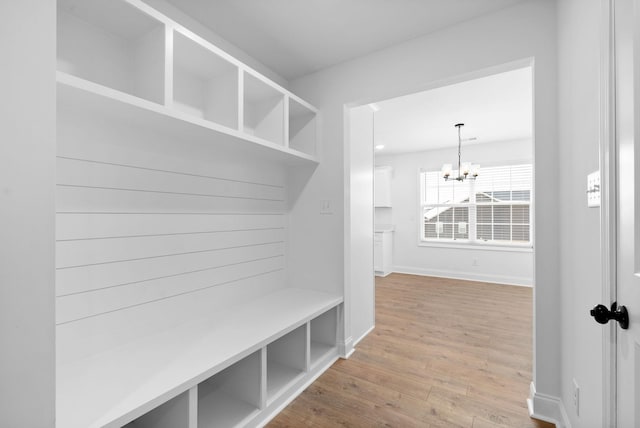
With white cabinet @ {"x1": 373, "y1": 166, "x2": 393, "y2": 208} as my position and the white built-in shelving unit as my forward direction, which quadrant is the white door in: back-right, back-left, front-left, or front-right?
front-left

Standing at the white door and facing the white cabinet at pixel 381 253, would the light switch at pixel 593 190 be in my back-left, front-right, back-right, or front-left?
front-right

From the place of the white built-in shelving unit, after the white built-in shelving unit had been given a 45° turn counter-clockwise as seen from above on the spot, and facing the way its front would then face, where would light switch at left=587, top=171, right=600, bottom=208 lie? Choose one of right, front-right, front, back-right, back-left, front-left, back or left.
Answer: front-right

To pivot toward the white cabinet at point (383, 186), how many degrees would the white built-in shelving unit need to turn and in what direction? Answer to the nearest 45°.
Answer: approximately 90° to its left

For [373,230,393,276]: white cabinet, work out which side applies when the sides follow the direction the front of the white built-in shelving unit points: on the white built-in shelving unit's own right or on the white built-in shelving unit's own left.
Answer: on the white built-in shelving unit's own left

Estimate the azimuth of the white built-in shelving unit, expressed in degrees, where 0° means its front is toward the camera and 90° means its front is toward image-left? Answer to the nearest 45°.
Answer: approximately 315°

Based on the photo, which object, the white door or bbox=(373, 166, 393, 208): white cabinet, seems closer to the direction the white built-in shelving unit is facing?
the white door

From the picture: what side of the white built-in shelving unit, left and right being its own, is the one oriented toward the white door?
front
